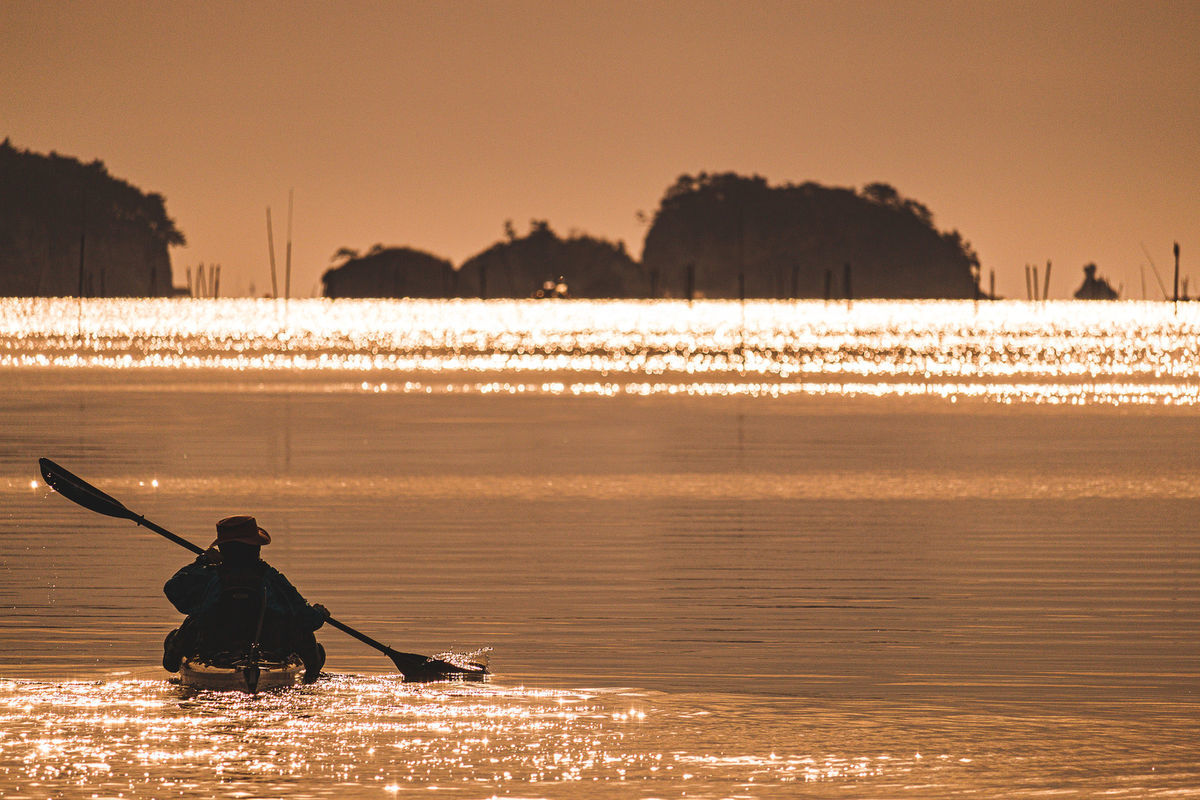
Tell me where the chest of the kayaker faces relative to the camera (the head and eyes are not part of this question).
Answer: away from the camera
